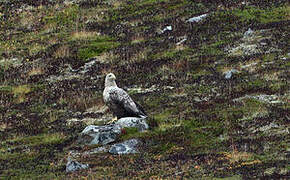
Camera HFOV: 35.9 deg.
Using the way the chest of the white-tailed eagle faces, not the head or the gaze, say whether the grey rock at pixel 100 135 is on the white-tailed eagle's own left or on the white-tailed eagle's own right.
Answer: on the white-tailed eagle's own left

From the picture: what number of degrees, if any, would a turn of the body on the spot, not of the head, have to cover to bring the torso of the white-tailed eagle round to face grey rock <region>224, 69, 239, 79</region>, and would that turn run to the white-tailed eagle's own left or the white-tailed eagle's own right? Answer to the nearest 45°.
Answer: approximately 135° to the white-tailed eagle's own right

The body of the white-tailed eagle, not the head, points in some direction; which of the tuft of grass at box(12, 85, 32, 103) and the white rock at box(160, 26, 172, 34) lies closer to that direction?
the tuft of grass

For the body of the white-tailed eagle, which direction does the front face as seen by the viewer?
to the viewer's left

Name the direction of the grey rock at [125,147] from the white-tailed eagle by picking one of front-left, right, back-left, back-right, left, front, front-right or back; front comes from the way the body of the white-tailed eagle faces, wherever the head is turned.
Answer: left

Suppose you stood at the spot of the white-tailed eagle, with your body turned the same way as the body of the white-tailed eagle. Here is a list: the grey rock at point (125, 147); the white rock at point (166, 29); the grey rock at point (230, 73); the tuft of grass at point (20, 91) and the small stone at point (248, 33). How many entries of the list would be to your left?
1

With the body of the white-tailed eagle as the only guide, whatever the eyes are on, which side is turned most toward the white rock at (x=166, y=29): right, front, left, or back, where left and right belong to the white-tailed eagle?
right

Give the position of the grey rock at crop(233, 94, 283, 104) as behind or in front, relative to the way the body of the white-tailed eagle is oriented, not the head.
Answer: behind

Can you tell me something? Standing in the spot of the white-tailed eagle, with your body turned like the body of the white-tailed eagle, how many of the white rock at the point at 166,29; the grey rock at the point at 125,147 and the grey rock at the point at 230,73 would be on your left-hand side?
1

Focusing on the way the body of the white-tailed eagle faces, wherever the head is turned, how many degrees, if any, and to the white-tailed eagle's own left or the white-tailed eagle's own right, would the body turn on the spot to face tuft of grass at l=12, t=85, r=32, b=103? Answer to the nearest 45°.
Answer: approximately 45° to the white-tailed eagle's own right
